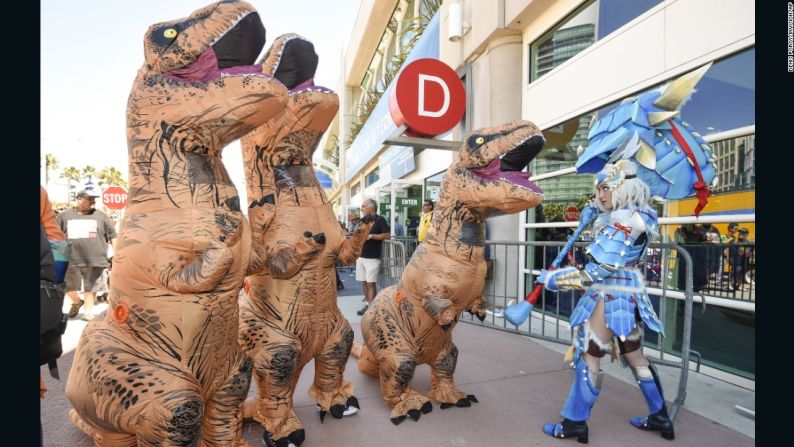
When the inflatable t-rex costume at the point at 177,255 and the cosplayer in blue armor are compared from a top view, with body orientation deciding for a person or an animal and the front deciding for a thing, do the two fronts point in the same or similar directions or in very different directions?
very different directions

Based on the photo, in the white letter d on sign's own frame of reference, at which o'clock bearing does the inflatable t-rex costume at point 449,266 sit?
The inflatable t-rex costume is roughly at 12 o'clock from the white letter d on sign.

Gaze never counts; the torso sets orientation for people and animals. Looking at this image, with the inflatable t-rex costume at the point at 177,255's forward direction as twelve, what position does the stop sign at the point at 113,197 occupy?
The stop sign is roughly at 7 o'clock from the inflatable t-rex costume.

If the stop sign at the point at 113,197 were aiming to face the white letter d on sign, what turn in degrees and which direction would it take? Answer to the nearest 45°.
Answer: approximately 45° to its left

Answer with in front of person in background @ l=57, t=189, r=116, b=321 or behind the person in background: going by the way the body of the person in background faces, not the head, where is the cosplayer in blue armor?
in front

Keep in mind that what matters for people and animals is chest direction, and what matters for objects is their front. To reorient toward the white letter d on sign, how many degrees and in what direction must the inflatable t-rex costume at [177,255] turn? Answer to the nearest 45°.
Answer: approximately 90° to its left

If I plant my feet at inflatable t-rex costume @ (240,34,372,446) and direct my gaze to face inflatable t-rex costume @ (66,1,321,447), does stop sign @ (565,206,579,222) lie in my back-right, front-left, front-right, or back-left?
back-left

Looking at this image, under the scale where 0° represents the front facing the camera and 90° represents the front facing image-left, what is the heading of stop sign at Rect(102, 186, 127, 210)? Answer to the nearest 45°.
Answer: approximately 0°

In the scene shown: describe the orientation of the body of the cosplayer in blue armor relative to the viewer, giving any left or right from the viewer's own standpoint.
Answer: facing to the left of the viewer

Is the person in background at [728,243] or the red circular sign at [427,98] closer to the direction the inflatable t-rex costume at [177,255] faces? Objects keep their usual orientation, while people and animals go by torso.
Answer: the person in background
